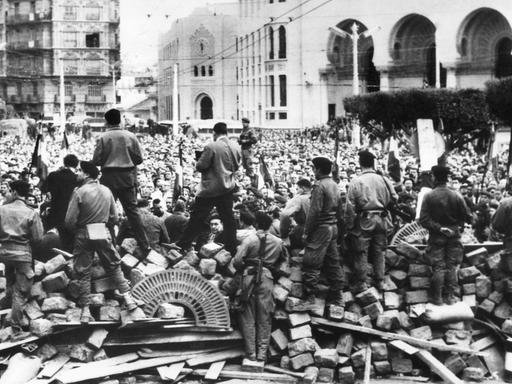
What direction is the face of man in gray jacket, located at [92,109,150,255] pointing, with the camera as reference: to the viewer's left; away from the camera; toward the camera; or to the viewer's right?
away from the camera

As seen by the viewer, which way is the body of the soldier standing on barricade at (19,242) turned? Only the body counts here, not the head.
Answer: away from the camera

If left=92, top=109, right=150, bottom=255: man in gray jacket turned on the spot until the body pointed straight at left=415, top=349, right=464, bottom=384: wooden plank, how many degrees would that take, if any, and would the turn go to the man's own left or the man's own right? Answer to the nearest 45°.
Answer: approximately 135° to the man's own right

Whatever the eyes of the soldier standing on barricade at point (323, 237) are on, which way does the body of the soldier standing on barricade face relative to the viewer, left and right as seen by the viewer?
facing away from the viewer and to the left of the viewer

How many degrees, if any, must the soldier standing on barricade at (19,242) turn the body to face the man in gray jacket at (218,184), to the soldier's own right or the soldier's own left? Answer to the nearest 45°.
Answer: approximately 90° to the soldier's own right

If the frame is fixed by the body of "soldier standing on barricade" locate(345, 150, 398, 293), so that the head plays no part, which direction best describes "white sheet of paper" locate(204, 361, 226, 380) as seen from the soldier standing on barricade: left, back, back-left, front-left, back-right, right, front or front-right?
back-left

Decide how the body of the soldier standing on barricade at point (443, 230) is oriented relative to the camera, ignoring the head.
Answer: away from the camera

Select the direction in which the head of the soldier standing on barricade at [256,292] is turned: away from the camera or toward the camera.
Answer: away from the camera

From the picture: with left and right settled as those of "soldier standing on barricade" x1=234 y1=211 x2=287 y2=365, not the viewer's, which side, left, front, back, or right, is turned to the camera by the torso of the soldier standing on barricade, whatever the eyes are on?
back

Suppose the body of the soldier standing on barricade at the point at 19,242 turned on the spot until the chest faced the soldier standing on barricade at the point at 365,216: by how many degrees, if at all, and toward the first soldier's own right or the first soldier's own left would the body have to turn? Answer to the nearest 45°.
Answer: approximately 90° to the first soldier's own right

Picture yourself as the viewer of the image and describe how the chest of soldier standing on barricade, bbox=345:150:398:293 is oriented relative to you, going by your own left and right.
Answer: facing away from the viewer
